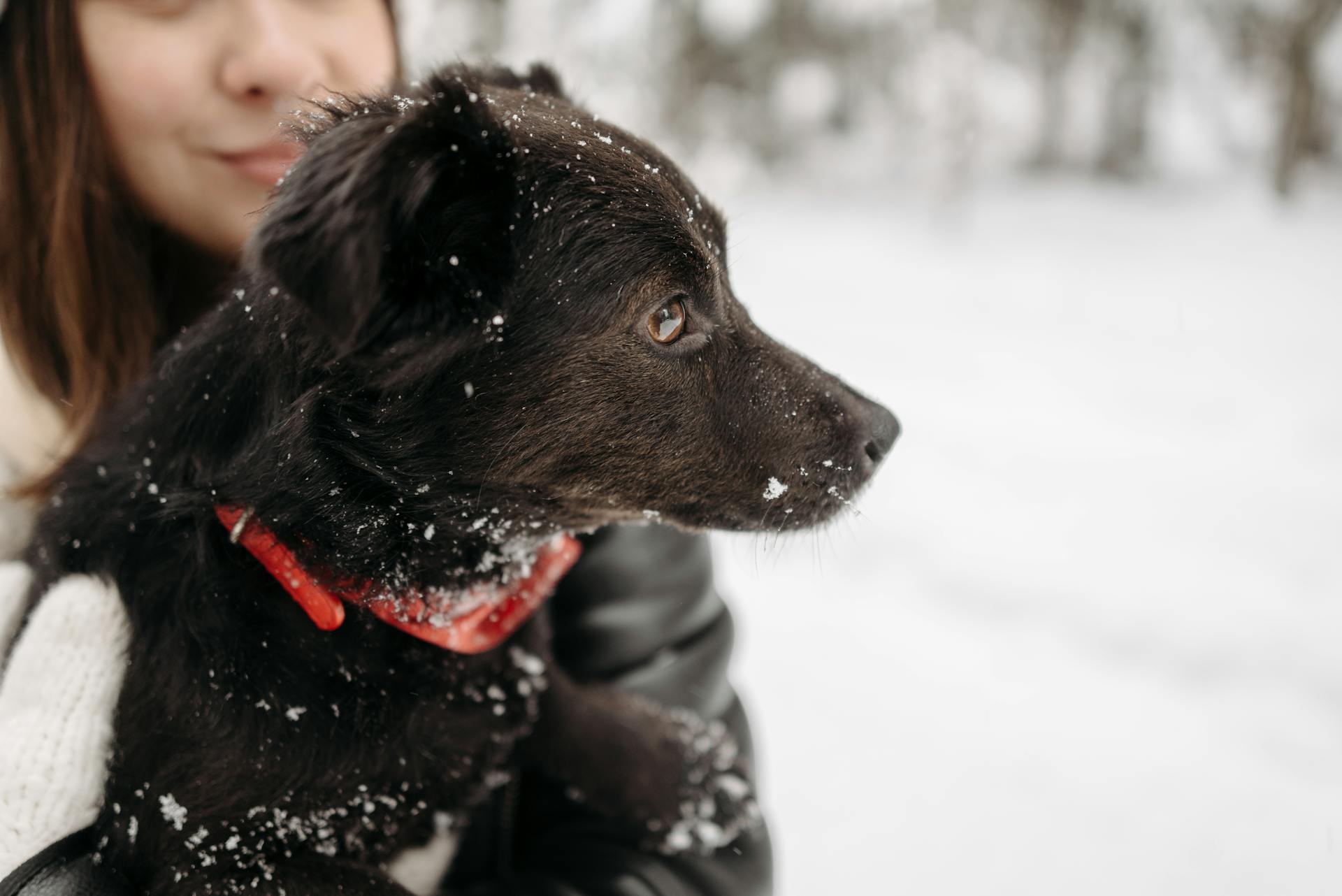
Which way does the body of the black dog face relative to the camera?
to the viewer's right

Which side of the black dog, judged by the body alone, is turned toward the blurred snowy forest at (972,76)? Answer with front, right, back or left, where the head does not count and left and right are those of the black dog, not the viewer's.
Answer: left
